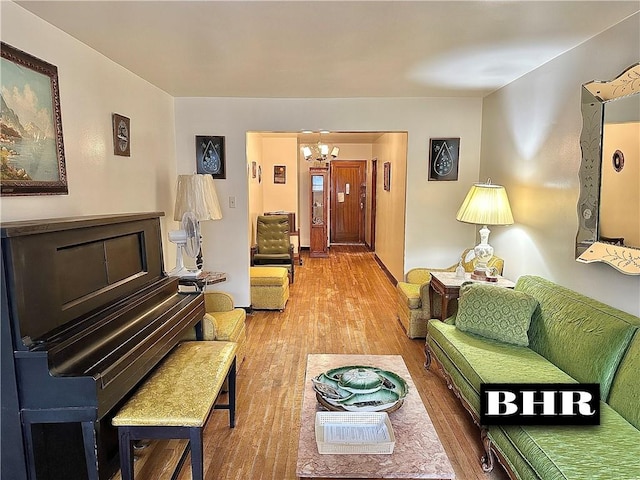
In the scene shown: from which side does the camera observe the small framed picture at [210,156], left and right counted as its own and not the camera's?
front

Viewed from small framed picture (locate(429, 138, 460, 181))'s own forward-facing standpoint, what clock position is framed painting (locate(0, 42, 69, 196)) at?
The framed painting is roughly at 1 o'clock from the small framed picture.

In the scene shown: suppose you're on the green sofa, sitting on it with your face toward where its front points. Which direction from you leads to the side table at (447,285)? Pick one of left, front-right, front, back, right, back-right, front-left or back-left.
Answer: right

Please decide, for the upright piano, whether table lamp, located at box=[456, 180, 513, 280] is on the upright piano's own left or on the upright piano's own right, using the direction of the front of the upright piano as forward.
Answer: on the upright piano's own left

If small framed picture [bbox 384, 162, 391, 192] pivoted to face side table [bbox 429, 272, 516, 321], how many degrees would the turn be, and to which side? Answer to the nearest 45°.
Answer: approximately 90° to its left

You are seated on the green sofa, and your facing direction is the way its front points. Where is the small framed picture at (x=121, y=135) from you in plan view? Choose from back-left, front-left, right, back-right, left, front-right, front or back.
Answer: front-right

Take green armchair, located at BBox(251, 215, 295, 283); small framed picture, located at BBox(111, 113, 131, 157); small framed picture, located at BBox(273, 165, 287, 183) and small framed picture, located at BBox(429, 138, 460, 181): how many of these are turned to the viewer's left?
0

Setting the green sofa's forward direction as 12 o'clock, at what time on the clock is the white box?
The white box is roughly at 12 o'clock from the green sofa.

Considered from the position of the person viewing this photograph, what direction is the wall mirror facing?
facing the viewer and to the left of the viewer

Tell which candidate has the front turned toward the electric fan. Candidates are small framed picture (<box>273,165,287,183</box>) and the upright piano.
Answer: the small framed picture

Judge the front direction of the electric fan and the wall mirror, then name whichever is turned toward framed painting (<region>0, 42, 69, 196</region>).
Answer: the wall mirror

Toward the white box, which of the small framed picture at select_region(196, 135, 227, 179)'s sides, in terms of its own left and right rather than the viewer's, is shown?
front

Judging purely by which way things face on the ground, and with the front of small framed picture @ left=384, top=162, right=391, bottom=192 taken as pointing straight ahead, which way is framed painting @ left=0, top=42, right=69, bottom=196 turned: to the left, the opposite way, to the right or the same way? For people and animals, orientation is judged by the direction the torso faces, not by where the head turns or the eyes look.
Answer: the opposite way

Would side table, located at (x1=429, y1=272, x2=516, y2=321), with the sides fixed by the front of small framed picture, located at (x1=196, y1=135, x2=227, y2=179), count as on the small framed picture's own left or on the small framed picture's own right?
on the small framed picture's own left

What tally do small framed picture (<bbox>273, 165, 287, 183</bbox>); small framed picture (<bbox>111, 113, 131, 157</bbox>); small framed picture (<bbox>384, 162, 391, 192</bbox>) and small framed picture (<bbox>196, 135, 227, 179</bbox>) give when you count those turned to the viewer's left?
1

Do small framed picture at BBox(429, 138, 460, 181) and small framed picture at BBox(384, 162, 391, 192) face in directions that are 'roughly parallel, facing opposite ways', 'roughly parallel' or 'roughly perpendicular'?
roughly perpendicular

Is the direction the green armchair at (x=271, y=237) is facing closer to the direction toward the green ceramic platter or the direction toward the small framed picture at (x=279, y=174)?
the green ceramic platter

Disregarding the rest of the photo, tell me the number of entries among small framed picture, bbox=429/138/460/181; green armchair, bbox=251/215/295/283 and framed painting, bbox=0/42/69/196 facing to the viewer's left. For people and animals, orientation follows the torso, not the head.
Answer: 0

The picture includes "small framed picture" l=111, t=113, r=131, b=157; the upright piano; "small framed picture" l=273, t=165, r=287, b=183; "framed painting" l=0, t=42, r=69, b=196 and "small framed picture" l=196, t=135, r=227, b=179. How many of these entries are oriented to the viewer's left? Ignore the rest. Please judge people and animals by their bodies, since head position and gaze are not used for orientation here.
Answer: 0

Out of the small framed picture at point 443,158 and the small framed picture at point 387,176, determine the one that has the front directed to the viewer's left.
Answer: the small framed picture at point 387,176
